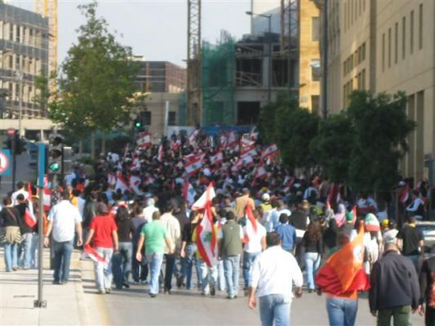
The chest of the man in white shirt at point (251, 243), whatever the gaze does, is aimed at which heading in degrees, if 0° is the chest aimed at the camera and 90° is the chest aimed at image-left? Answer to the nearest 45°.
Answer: approximately 180°

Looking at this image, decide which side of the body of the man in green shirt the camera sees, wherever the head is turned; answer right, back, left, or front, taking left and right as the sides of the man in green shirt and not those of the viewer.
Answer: back

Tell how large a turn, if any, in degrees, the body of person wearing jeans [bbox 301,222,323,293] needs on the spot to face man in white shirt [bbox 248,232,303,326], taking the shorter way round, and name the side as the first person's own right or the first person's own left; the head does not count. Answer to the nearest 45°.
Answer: approximately 180°

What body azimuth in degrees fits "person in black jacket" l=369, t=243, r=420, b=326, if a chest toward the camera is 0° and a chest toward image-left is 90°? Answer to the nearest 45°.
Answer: approximately 180°

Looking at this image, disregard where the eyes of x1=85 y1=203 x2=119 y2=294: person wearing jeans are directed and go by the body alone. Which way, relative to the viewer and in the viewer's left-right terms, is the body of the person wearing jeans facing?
facing away from the viewer

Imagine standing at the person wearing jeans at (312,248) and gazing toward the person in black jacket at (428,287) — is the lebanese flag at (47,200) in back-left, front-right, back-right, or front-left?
back-right

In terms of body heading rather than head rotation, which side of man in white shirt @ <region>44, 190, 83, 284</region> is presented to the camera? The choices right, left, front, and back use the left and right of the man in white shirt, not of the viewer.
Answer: back

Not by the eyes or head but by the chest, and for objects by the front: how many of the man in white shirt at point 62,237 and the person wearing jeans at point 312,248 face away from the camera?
2

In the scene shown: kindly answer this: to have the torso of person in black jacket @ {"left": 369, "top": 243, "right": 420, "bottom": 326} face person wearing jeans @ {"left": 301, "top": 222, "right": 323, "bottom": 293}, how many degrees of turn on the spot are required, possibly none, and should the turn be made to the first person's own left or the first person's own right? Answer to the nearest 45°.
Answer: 0° — they already face them

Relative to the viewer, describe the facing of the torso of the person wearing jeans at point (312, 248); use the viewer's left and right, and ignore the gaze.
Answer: facing away from the viewer
